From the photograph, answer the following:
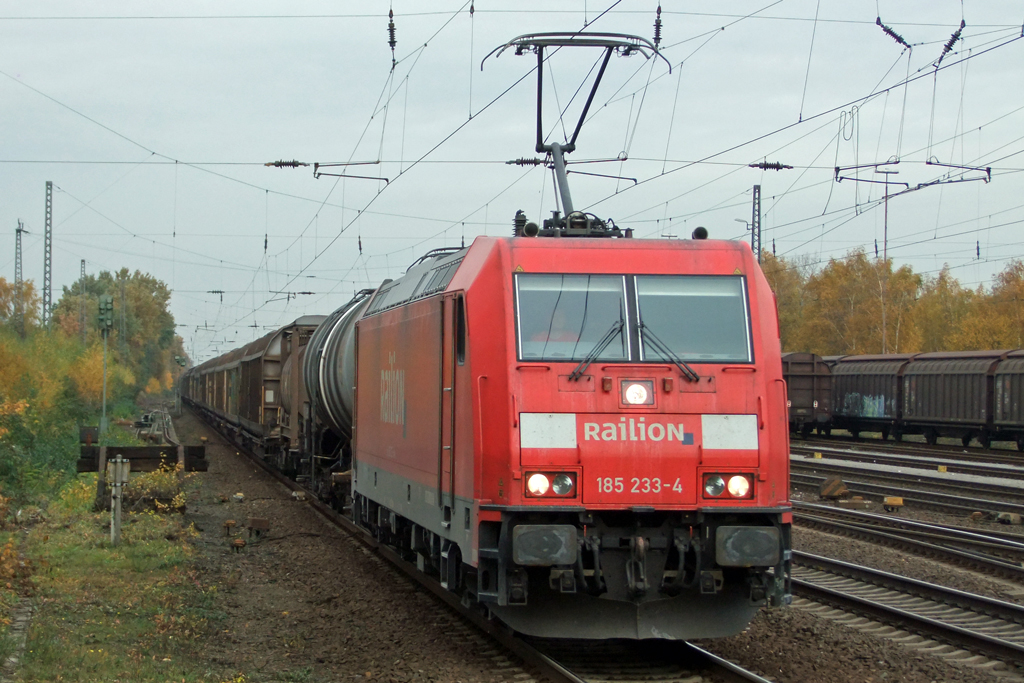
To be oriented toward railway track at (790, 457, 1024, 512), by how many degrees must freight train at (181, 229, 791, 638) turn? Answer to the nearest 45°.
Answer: approximately 135° to its left

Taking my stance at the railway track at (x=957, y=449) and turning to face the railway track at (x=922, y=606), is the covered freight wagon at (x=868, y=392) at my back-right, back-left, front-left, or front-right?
back-right

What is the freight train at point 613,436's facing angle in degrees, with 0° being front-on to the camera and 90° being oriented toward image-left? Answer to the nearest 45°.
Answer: approximately 0°

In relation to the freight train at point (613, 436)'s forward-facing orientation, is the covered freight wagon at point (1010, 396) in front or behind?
behind

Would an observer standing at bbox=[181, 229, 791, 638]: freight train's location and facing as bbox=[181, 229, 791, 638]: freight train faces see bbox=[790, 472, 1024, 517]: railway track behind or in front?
behind

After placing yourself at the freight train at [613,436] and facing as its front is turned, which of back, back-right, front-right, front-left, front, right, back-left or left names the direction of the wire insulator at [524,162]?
back

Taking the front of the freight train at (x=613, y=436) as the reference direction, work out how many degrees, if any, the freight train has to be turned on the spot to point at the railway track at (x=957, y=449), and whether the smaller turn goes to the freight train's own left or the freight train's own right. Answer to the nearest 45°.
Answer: approximately 135° to the freight train's own left

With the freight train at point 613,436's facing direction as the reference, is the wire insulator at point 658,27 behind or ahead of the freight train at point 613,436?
behind
